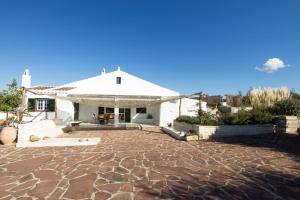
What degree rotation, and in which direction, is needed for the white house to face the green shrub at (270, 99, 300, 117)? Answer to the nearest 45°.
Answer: approximately 45° to its left

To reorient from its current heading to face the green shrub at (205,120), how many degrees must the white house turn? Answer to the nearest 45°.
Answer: approximately 45° to its left

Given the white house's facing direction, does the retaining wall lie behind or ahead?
ahead

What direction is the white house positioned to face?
toward the camera

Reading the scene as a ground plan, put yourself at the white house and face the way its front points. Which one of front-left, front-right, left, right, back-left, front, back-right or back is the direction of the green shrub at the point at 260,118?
front-left

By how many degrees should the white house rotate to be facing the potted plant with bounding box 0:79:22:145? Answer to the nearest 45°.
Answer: approximately 45° to its right

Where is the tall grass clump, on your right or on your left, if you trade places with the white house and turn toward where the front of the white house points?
on your left

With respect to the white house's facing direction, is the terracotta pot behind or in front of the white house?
in front
